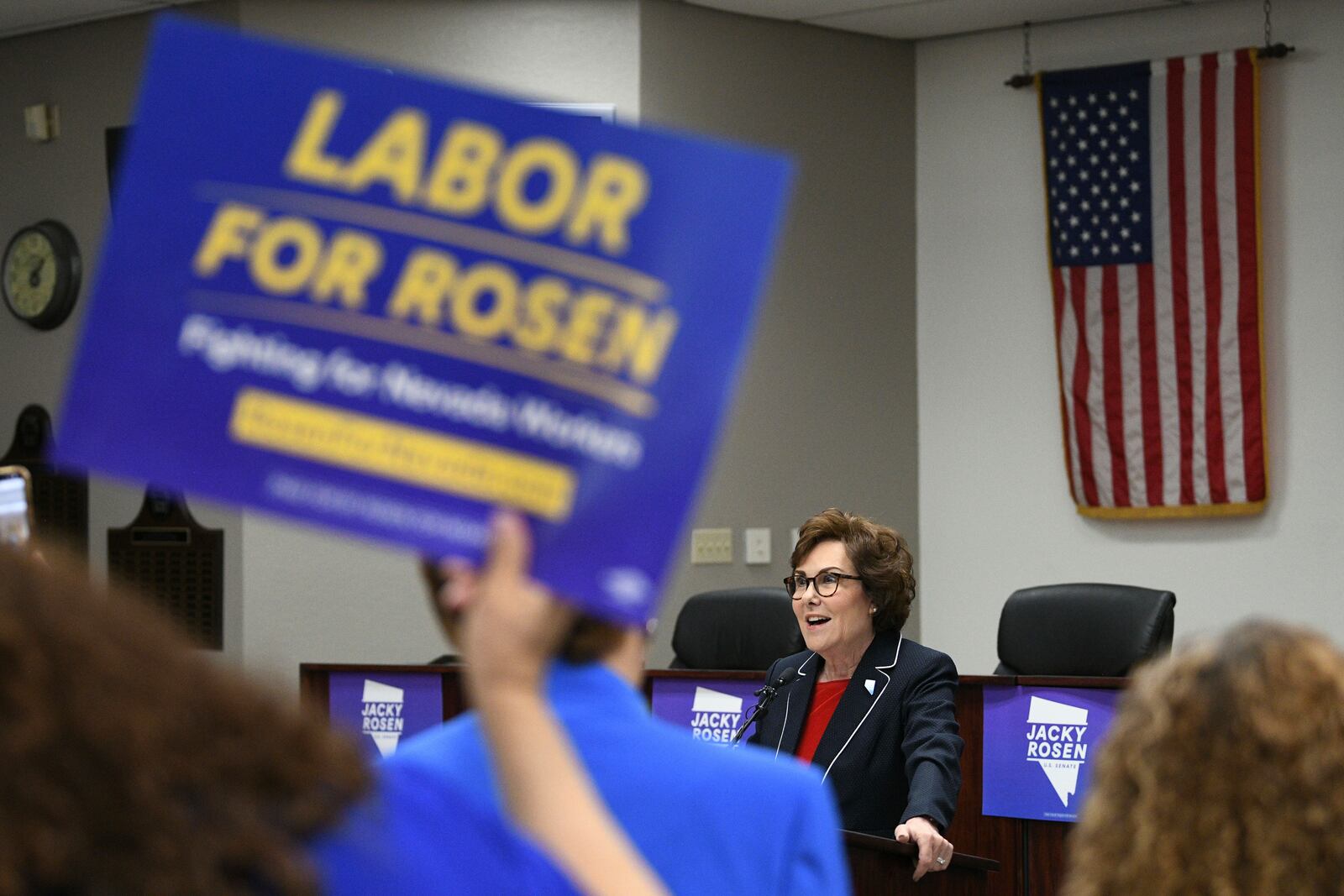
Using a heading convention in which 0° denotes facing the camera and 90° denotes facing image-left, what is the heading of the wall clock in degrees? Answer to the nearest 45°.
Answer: approximately 45°

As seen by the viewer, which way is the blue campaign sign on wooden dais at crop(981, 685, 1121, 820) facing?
toward the camera

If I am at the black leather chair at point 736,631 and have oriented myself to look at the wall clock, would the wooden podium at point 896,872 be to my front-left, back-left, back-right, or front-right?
back-left

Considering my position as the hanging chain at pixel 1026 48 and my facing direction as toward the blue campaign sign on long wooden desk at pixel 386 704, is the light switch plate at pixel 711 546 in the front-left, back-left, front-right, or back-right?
front-right

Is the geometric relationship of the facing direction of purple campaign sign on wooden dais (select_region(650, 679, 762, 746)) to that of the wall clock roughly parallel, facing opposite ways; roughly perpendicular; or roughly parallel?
roughly parallel

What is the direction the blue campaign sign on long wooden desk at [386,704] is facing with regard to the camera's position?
facing the viewer

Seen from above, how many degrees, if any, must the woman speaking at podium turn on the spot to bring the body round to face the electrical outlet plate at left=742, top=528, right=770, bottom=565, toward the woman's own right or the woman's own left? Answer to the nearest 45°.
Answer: approximately 135° to the woman's own right

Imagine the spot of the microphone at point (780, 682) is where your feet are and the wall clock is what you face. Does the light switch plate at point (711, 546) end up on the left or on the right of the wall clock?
right

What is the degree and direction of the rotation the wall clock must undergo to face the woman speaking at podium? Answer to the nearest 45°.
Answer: approximately 90° to its left

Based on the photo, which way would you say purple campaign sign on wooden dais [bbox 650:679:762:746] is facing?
toward the camera

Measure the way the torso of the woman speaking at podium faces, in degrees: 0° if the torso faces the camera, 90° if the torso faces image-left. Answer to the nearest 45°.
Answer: approximately 45°

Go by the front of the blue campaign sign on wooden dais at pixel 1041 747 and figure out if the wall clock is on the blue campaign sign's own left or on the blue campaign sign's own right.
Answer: on the blue campaign sign's own right

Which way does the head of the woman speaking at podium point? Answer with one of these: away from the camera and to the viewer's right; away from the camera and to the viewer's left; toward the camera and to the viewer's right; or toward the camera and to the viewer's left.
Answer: toward the camera and to the viewer's left

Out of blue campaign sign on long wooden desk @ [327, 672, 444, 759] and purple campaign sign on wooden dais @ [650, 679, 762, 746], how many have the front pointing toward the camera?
2

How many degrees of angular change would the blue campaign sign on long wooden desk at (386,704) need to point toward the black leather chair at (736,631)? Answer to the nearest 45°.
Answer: approximately 90° to its left

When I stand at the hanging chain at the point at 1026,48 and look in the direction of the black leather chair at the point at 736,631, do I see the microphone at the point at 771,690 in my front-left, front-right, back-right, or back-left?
front-left
